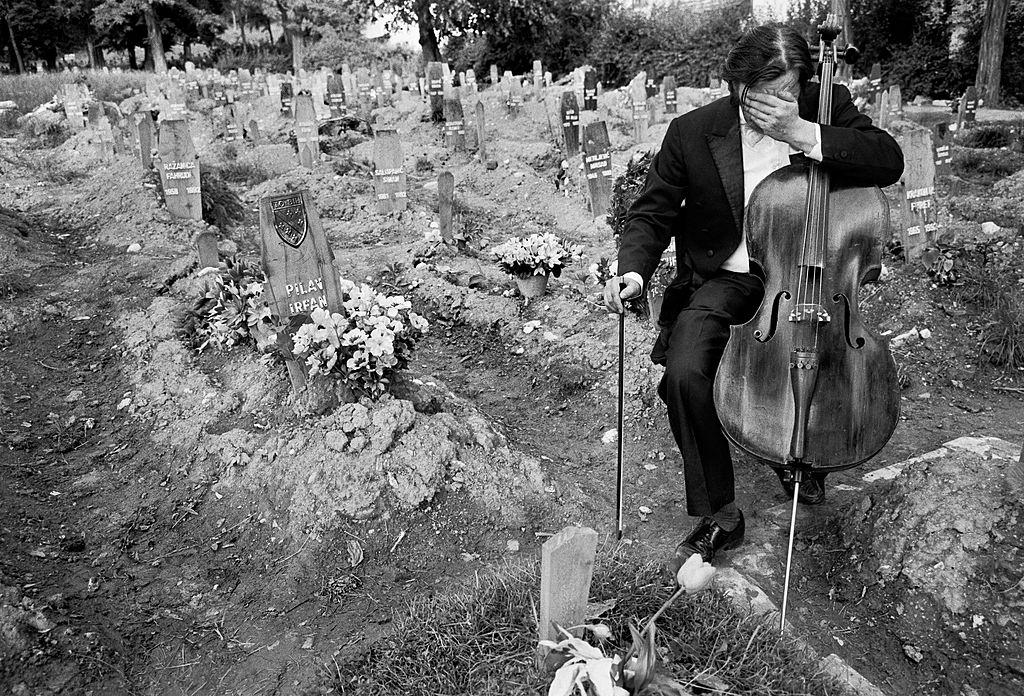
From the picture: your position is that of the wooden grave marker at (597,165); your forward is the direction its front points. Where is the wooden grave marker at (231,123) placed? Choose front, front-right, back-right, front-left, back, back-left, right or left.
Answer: back-right

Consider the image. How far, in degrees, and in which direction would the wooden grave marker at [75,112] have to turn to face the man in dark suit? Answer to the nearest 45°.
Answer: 0° — it already faces them

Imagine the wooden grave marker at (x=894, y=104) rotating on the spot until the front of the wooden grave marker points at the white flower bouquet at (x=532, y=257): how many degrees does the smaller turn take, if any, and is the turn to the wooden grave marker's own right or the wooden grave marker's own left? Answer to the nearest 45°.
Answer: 0° — it already faces it

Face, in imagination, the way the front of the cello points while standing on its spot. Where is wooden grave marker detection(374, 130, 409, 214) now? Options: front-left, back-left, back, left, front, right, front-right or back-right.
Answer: back-right

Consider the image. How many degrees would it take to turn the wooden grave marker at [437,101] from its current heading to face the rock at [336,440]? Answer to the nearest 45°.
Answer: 0° — it already faces it
